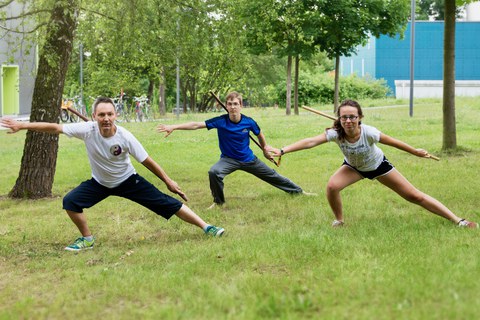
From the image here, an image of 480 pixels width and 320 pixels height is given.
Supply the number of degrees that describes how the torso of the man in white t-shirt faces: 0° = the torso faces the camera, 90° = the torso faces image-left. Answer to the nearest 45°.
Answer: approximately 0°

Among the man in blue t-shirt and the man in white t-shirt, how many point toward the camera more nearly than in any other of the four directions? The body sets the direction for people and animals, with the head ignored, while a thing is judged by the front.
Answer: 2

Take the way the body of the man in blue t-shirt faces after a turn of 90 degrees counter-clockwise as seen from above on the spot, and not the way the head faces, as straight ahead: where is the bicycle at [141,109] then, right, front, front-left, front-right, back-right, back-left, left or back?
left

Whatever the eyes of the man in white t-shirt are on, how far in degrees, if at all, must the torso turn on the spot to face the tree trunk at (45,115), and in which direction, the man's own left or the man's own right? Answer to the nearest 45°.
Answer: approximately 180°

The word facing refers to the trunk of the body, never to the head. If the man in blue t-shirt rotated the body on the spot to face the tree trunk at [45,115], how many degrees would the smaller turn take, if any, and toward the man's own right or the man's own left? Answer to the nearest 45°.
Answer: approximately 135° to the man's own right

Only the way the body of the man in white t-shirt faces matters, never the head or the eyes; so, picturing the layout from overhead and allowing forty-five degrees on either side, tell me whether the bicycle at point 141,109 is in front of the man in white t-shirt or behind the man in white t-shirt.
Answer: behind

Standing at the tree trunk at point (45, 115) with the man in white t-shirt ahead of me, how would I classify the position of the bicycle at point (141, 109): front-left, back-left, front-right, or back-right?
back-left
